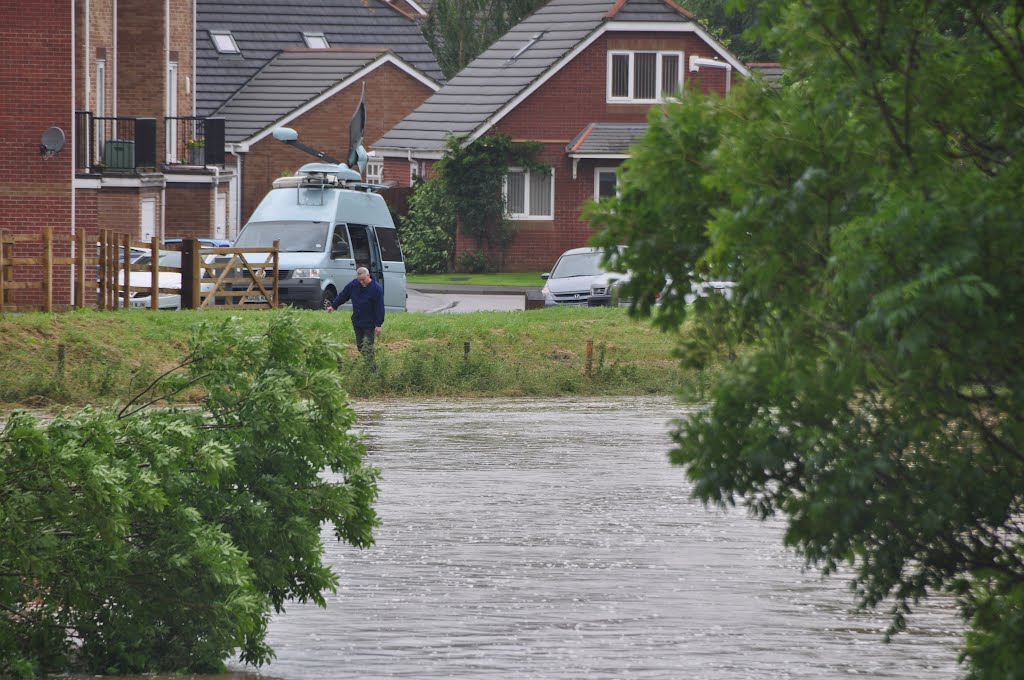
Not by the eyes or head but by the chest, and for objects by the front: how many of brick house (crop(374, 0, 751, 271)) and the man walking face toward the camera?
2

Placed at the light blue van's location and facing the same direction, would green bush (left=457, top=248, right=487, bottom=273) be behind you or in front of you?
behind

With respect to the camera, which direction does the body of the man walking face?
toward the camera

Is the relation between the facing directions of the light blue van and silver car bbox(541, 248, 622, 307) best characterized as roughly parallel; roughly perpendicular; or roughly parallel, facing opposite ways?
roughly parallel

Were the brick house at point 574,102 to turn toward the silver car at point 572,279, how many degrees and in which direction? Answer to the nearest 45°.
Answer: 0° — it already faces it

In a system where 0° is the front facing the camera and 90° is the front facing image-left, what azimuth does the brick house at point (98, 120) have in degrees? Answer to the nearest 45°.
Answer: approximately 315°

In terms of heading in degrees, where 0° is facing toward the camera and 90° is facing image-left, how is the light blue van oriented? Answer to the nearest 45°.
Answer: approximately 45°

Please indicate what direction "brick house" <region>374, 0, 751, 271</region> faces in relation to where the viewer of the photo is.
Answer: facing the viewer

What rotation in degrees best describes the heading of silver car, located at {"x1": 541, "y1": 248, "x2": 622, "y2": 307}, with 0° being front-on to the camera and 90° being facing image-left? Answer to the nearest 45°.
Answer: approximately 45°

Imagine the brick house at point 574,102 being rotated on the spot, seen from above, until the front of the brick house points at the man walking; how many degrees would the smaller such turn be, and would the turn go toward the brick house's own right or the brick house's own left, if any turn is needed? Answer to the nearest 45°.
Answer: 0° — it already faces them

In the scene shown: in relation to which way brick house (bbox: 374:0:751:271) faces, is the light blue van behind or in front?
in front

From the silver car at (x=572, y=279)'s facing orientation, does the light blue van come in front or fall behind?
in front

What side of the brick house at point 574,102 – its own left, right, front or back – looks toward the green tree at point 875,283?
front

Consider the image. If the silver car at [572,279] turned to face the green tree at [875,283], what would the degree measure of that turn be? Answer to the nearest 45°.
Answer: approximately 45° to its left
